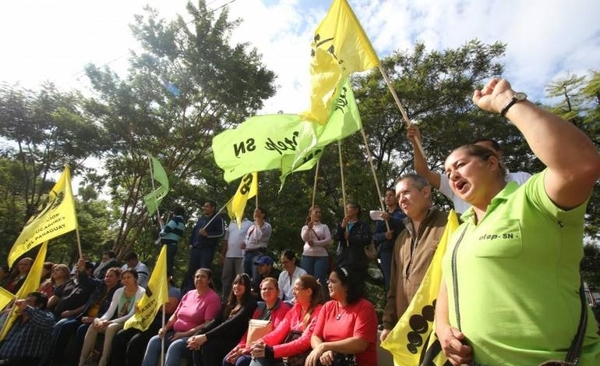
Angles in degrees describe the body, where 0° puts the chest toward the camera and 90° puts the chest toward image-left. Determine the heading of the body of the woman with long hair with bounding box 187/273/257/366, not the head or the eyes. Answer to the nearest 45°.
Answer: approximately 45°

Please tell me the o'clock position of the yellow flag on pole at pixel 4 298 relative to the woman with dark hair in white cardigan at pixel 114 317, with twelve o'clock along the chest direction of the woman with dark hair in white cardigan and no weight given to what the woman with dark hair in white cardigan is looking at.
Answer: The yellow flag on pole is roughly at 2 o'clock from the woman with dark hair in white cardigan.

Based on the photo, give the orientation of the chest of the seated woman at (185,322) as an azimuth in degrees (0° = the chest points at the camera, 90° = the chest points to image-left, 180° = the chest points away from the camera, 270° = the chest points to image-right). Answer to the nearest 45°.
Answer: approximately 45°

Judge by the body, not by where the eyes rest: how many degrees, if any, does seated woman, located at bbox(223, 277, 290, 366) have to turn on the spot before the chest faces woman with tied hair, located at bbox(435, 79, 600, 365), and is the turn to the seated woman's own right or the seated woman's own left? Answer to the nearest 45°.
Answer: approximately 45° to the seated woman's own left

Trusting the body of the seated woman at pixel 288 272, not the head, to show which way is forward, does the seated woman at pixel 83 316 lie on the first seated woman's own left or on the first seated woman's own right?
on the first seated woman's own right

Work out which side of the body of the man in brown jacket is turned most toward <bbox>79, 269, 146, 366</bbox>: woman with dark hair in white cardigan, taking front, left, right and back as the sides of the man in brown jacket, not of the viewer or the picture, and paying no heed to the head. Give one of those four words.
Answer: right

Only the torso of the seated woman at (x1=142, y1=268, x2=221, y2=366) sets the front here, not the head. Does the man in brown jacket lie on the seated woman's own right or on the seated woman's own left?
on the seated woman's own left

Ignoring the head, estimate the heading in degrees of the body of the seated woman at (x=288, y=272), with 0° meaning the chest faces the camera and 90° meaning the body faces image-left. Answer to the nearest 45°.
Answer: approximately 45°

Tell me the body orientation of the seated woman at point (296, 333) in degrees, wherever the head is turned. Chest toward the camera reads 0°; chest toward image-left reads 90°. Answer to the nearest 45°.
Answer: approximately 45°

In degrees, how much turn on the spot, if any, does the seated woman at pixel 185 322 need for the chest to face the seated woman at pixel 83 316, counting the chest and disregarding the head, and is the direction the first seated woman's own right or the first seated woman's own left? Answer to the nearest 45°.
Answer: approximately 90° to the first seated woman's own right
